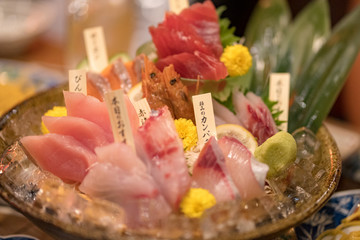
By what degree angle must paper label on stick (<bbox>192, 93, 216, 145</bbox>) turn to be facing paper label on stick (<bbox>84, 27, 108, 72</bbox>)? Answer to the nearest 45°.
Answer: approximately 135° to its right

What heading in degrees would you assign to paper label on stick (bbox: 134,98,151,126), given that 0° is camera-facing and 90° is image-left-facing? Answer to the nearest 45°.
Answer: approximately 0°

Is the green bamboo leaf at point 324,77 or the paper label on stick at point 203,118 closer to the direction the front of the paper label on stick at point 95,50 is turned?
the paper label on stick
